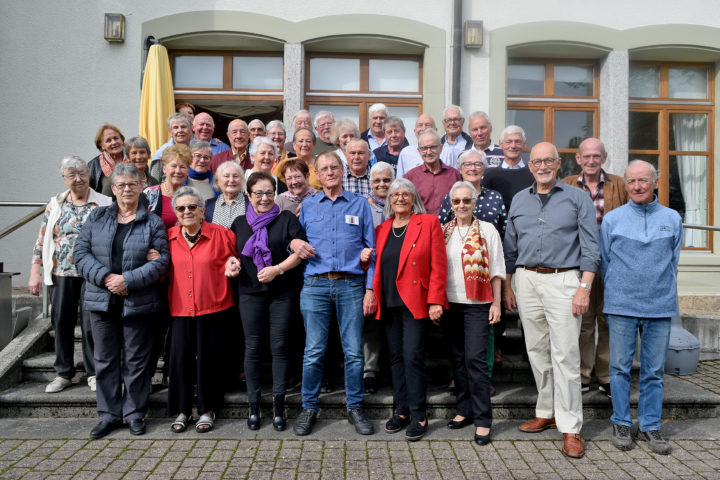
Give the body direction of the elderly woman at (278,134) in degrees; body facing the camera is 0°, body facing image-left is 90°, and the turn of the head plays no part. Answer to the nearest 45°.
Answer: approximately 0°

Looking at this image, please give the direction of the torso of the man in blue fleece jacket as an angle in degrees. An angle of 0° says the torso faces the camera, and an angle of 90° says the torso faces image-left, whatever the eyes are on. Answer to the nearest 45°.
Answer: approximately 0°

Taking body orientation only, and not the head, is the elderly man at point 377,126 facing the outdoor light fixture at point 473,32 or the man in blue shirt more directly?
the man in blue shirt
